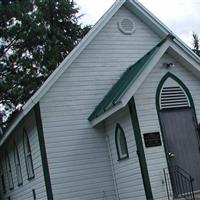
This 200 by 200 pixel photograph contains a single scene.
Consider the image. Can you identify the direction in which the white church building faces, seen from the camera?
facing the viewer and to the right of the viewer
